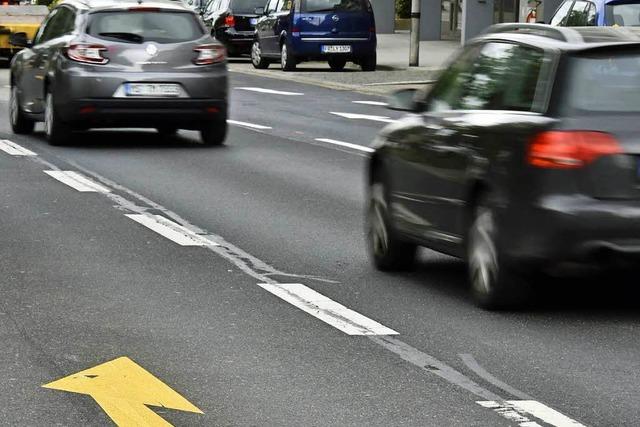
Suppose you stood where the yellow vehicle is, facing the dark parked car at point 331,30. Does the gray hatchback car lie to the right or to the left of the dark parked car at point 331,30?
right

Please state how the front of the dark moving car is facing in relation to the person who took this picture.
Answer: facing away from the viewer and to the left of the viewer

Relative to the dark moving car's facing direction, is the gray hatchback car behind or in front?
in front

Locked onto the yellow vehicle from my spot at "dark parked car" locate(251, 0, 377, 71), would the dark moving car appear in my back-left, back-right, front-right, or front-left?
back-left

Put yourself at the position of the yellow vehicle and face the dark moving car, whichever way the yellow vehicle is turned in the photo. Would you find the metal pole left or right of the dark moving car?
left

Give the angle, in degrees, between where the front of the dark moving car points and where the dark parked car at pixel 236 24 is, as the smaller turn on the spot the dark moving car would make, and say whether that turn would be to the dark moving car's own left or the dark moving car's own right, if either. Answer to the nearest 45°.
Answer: approximately 45° to the dark moving car's own right

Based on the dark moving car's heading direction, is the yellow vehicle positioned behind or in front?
in front

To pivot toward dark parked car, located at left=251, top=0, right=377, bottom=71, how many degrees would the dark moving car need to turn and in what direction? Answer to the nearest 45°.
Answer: approximately 45° to its right
